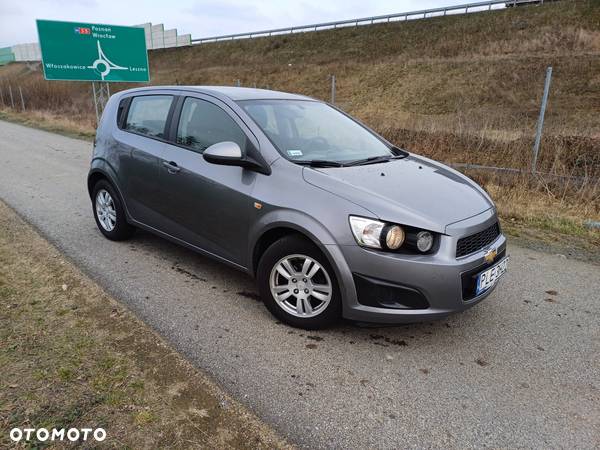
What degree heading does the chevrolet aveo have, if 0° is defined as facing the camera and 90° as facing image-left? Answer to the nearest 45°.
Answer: approximately 315°

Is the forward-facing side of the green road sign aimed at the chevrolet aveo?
yes

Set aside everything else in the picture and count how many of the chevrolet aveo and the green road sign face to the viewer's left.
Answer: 0

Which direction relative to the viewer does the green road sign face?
toward the camera

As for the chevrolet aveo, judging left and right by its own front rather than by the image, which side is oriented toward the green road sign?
back
